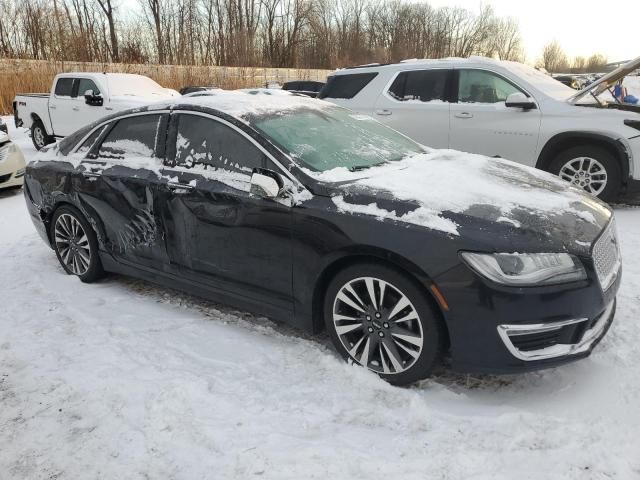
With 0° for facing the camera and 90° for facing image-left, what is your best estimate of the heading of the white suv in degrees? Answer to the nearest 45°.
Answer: approximately 270°

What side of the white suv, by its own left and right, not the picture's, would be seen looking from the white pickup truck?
back

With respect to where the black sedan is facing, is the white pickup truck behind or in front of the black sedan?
behind

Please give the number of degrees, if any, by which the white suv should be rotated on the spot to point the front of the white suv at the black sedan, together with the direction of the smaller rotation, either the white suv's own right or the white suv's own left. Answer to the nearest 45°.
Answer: approximately 90° to the white suv's own right

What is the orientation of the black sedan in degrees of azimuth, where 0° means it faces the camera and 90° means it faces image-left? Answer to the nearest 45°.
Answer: approximately 315°

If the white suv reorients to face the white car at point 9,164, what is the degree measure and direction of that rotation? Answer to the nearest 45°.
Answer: approximately 180°

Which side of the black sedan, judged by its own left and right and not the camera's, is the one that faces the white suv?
left

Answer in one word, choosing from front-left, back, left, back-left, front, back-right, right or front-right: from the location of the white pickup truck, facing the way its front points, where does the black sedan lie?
front-right

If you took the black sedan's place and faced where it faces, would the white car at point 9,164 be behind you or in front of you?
behind

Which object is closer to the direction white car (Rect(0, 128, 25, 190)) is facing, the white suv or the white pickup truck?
the white suv
